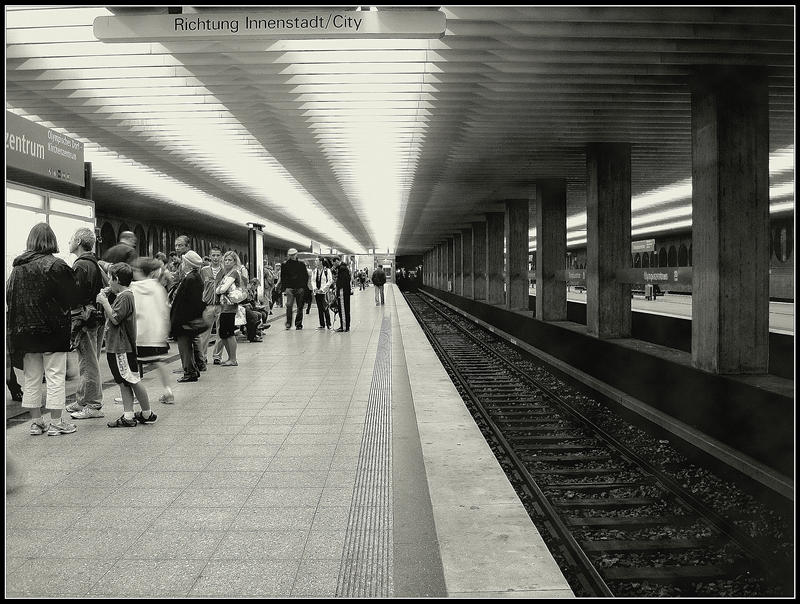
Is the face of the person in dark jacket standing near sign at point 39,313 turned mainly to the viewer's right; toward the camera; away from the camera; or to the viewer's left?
away from the camera

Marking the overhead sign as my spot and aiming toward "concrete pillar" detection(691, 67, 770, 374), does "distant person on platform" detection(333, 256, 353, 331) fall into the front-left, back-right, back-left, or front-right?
front-left

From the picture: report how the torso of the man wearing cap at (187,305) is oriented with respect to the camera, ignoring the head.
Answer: to the viewer's left

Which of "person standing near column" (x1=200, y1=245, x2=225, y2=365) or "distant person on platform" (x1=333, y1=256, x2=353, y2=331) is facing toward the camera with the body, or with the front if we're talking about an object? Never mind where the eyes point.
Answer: the person standing near column

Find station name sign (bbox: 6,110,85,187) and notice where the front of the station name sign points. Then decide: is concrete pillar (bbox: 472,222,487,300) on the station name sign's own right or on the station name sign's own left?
on the station name sign's own left

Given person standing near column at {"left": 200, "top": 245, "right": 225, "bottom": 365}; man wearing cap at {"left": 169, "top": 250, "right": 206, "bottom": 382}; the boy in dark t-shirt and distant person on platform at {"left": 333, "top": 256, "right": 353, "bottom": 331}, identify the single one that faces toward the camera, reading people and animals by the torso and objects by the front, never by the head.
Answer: the person standing near column

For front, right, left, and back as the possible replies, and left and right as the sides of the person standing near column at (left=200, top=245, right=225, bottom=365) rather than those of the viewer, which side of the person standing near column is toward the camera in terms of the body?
front

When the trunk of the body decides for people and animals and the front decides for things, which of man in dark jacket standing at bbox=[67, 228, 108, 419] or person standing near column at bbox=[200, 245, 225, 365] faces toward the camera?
the person standing near column

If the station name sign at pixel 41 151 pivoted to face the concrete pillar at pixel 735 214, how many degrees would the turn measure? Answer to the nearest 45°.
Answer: approximately 45° to its left

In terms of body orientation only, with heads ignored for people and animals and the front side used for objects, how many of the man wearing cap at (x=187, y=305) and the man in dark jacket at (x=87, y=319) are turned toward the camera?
0
